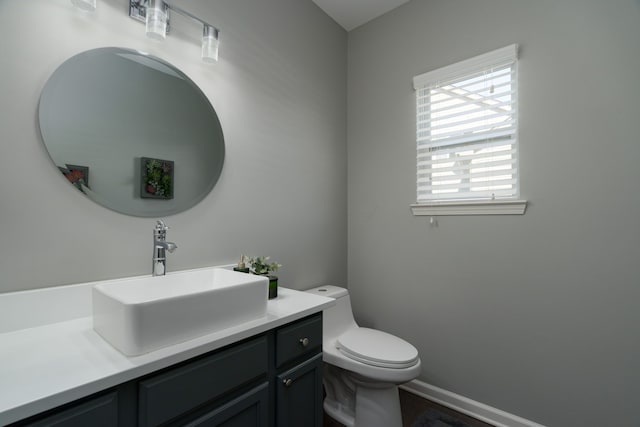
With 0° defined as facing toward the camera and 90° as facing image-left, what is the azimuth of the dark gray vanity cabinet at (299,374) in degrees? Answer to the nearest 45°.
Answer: approximately 315°

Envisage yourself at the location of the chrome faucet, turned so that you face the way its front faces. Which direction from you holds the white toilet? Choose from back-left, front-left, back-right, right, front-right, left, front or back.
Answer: front-left

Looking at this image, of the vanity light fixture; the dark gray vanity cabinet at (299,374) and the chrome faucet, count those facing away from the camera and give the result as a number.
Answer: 0

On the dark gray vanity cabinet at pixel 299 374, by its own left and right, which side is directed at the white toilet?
left

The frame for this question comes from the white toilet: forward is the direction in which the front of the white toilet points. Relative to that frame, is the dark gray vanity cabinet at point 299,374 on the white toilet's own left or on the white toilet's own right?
on the white toilet's own right

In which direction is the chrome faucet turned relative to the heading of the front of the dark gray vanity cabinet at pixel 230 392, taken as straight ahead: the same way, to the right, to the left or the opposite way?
the same way

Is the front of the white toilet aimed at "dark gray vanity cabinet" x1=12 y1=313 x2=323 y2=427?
no

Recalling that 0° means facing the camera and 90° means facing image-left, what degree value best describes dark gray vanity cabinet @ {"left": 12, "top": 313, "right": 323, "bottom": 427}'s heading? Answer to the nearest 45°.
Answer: approximately 315°

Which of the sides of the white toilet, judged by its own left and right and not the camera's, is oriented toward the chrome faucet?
right

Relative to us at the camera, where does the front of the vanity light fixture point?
facing the viewer and to the right of the viewer

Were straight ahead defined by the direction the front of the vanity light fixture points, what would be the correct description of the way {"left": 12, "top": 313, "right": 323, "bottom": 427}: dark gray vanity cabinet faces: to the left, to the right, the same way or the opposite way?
the same way

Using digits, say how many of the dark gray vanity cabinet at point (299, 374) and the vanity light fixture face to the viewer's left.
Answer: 0

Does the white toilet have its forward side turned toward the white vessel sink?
no

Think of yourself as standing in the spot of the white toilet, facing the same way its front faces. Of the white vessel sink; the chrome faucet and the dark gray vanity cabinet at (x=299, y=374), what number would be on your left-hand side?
0

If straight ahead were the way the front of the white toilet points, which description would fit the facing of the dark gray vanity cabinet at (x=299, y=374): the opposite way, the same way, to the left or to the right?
the same way
